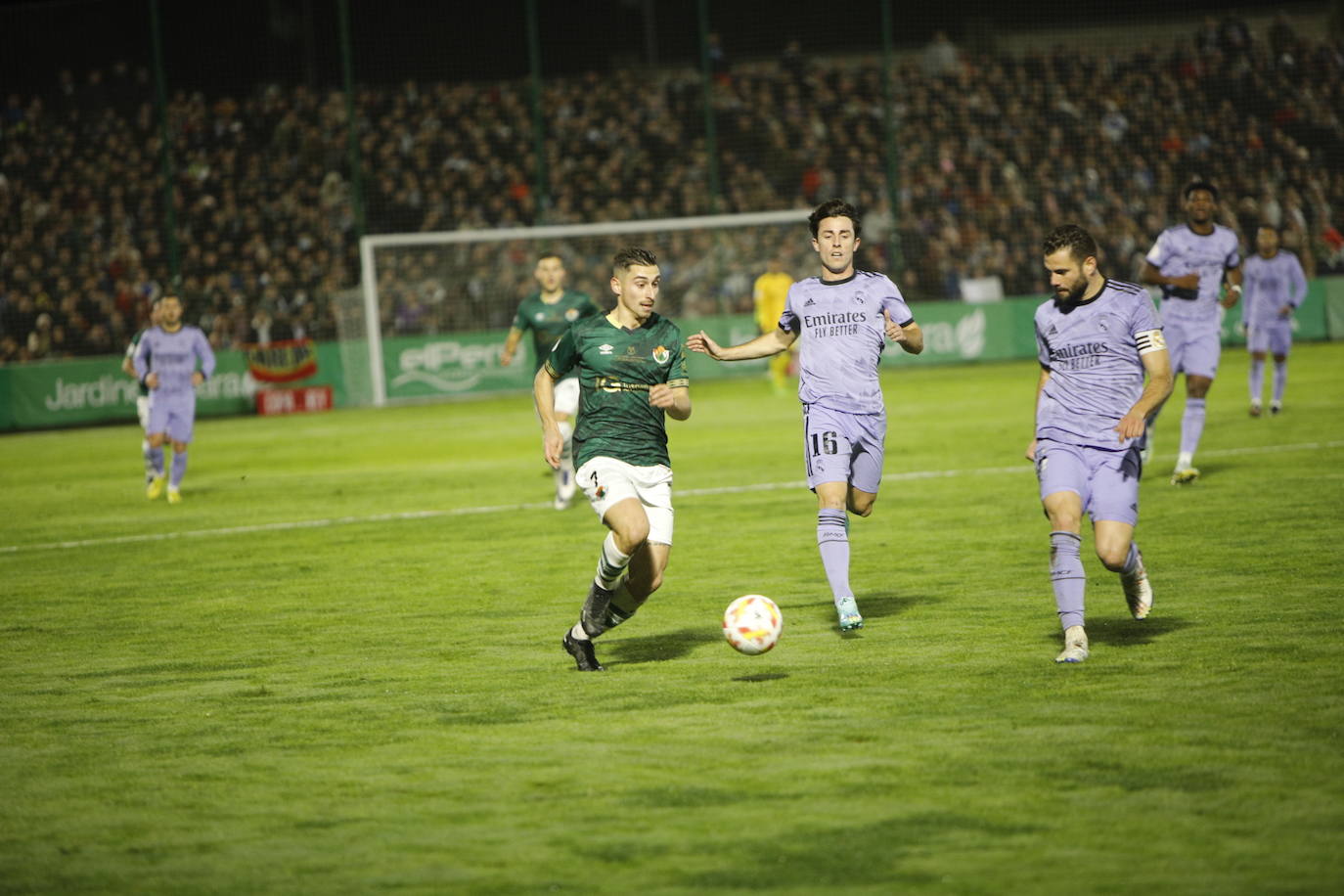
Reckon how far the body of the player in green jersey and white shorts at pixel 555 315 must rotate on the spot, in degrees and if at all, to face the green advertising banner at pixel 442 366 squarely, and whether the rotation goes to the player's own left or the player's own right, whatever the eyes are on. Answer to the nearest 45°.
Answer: approximately 180°

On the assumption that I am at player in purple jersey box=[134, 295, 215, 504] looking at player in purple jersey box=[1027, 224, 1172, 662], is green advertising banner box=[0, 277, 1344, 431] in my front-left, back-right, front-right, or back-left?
back-left

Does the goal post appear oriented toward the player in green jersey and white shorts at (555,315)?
yes

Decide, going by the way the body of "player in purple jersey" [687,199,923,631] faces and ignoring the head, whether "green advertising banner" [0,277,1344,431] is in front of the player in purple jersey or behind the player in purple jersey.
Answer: behind

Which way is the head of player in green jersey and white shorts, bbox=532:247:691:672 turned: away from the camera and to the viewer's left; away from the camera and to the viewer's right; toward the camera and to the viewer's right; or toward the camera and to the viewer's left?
toward the camera and to the viewer's right

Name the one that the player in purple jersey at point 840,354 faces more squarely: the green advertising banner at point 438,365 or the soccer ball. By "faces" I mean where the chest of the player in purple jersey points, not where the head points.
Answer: the soccer ball
